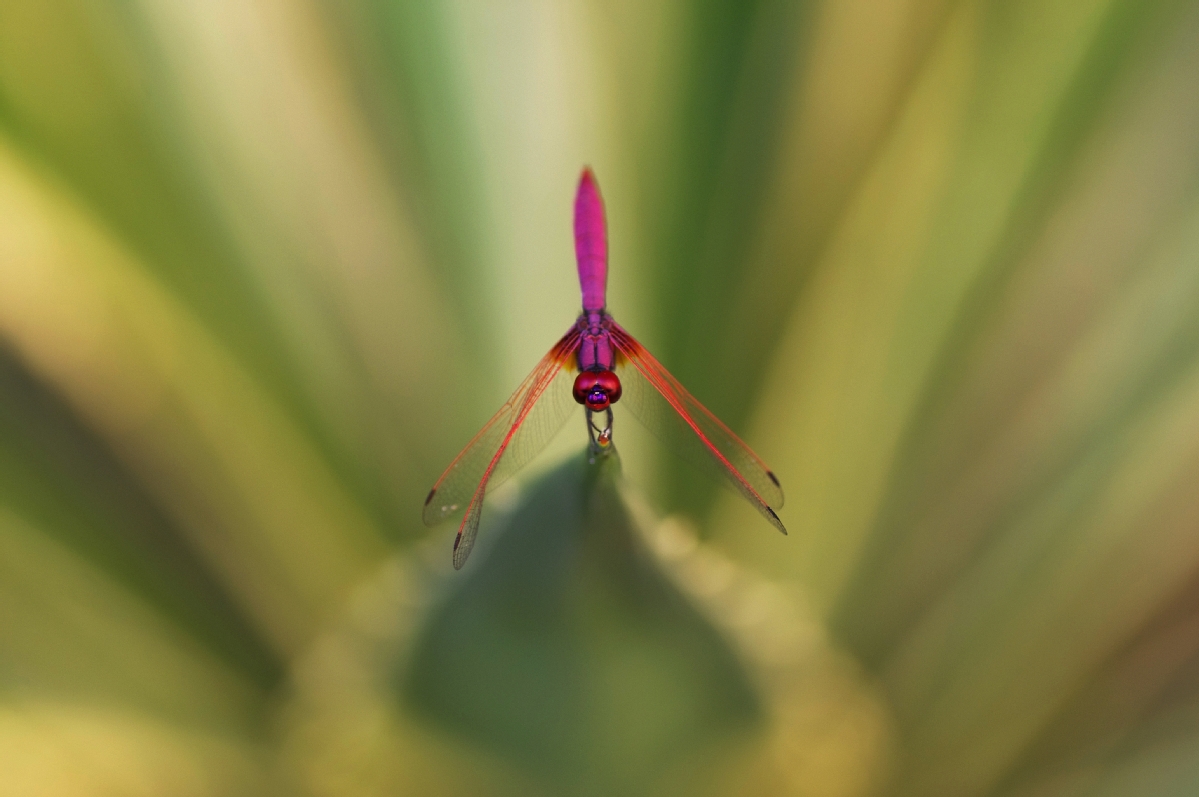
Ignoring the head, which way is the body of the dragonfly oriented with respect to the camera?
toward the camera
